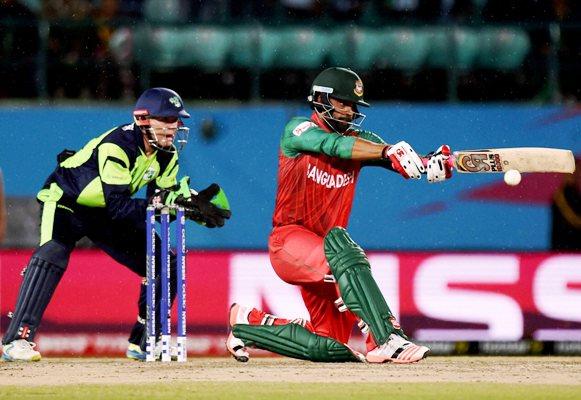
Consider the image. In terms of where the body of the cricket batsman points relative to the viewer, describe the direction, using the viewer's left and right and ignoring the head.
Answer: facing the viewer and to the right of the viewer

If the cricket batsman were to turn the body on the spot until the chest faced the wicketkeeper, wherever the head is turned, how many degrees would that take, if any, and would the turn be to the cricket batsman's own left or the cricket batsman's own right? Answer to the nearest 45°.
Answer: approximately 135° to the cricket batsman's own right
